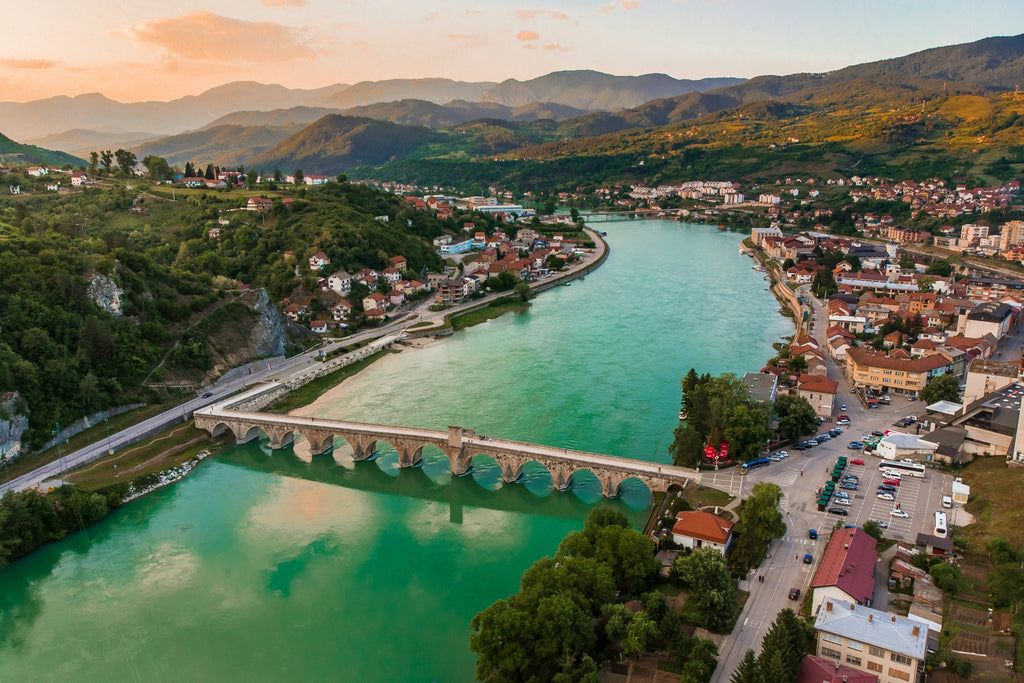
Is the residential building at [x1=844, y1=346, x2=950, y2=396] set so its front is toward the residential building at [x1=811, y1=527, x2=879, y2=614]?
yes

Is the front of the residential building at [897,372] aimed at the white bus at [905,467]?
yes

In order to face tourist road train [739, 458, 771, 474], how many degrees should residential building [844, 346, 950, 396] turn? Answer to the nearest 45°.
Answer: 0° — it already faces it

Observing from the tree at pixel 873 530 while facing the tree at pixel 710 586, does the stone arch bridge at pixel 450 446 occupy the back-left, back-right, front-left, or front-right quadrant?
front-right

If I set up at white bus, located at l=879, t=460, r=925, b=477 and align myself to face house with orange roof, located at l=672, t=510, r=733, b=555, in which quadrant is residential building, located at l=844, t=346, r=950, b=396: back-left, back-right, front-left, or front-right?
back-right

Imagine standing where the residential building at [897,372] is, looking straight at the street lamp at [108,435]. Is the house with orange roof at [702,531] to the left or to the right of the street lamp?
left

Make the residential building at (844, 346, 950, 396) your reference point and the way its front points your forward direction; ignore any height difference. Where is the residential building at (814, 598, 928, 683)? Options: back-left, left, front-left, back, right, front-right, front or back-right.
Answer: front

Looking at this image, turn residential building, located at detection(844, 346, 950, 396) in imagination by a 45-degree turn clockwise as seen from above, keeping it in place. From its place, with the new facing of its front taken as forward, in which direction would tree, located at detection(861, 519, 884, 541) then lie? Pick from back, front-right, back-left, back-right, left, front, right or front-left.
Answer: front-left

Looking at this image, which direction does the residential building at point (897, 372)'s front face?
toward the camera

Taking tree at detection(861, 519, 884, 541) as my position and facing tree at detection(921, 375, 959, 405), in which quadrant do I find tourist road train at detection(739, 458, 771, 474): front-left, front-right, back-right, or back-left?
front-left

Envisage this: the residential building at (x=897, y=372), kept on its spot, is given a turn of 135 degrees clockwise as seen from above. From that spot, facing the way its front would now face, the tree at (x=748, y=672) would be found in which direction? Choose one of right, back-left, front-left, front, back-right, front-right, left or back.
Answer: back-left

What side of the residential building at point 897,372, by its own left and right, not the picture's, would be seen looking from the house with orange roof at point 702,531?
front

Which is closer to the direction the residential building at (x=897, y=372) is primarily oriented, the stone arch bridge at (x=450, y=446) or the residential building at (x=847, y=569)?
the residential building

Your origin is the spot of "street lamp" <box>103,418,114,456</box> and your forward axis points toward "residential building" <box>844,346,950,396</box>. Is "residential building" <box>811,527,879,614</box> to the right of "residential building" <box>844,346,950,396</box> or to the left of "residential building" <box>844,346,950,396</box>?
right

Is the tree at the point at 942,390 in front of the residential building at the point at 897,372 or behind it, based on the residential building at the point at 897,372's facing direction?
in front

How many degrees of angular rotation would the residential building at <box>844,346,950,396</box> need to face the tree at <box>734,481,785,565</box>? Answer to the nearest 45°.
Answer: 0° — it already faces it

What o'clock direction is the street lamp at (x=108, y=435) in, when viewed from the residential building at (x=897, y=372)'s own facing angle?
The street lamp is roughly at 2 o'clock from the residential building.

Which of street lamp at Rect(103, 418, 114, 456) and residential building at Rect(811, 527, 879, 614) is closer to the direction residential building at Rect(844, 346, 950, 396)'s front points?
the residential building
